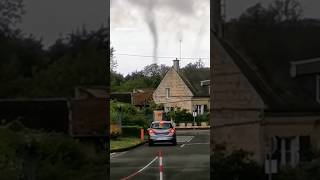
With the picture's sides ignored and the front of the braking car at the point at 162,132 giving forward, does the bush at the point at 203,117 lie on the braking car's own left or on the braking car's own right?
on the braking car's own right

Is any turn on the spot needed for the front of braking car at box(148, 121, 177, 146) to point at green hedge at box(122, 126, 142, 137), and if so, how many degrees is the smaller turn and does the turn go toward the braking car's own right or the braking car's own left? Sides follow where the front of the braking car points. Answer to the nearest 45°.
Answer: approximately 90° to the braking car's own left

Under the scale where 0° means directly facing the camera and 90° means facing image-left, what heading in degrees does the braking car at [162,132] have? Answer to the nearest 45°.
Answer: approximately 180°
